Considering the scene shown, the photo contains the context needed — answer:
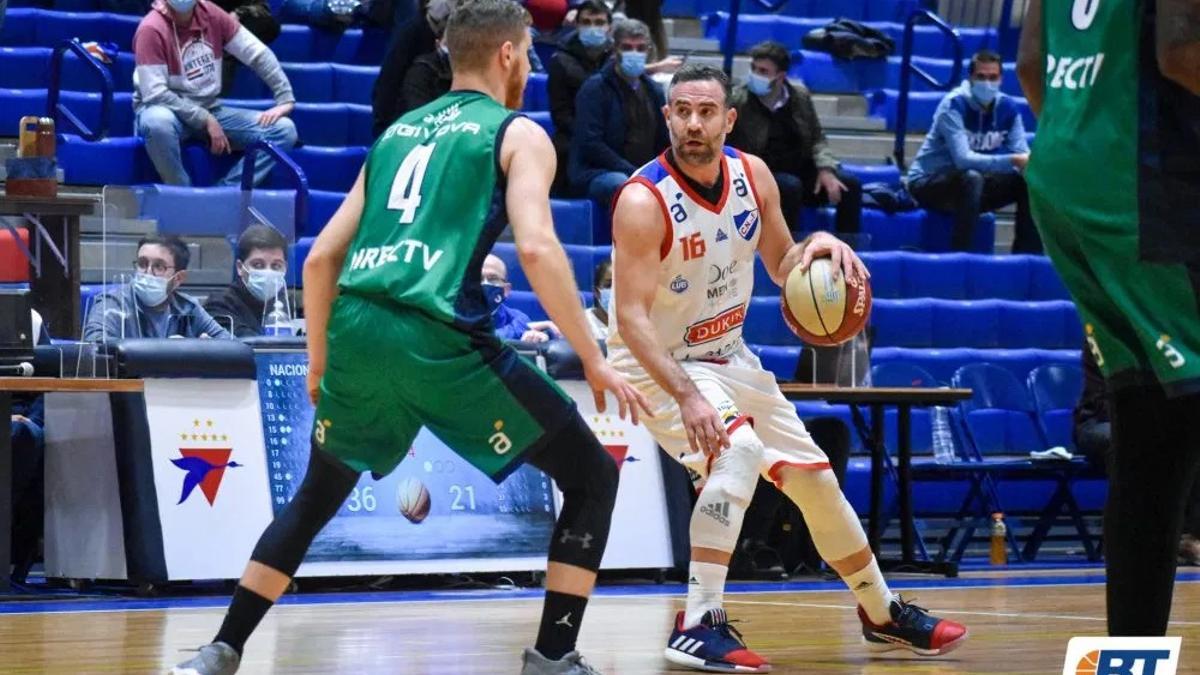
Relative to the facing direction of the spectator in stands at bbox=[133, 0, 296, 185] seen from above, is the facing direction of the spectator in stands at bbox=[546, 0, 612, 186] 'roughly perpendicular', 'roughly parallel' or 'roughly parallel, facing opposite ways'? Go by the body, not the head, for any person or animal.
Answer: roughly parallel

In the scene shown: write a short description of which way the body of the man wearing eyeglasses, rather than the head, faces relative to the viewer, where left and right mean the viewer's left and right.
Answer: facing the viewer

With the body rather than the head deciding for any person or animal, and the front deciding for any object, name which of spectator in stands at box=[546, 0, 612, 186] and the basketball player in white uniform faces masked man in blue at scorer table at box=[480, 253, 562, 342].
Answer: spectator in stands at box=[546, 0, 612, 186]

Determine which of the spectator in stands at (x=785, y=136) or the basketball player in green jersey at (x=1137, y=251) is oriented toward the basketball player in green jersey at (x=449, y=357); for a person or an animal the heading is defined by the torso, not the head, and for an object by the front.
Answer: the spectator in stands

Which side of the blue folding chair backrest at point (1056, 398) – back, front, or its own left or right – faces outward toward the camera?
front

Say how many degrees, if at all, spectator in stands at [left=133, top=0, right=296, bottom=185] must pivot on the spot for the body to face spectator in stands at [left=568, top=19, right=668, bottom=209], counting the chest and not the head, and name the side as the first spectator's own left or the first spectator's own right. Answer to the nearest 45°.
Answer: approximately 90° to the first spectator's own left

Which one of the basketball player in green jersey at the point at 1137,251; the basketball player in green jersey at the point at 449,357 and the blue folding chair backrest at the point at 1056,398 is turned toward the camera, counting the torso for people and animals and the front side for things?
the blue folding chair backrest

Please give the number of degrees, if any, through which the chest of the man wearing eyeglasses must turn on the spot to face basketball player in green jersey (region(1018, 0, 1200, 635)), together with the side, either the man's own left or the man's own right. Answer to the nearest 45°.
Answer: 0° — they already face them

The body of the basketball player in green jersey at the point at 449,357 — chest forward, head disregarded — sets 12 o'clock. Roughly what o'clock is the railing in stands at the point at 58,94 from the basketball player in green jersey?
The railing in stands is roughly at 10 o'clock from the basketball player in green jersey.

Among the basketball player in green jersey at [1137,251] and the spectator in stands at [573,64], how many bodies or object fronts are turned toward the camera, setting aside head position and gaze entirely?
1

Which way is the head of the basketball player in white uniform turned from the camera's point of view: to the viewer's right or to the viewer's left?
to the viewer's left

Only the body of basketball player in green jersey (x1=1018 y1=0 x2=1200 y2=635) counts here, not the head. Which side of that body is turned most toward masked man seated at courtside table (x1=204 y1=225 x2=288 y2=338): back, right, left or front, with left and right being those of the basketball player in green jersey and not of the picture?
left

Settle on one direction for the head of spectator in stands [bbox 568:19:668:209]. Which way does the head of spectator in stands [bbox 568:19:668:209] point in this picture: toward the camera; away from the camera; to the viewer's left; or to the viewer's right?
toward the camera

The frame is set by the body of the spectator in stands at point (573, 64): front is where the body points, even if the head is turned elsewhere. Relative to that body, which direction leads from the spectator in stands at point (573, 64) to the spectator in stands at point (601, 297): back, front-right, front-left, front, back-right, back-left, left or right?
front

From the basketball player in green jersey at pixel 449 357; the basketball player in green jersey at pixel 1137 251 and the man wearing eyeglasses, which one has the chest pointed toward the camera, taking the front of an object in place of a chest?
the man wearing eyeglasses

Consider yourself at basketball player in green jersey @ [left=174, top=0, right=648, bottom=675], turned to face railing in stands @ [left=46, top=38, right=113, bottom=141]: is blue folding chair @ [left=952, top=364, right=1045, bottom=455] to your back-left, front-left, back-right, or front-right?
front-right

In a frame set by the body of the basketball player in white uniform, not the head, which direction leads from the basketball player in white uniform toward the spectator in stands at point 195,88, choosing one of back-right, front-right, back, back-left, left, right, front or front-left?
back

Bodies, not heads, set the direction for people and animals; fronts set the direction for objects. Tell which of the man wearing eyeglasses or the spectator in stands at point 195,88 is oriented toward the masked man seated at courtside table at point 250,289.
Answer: the spectator in stands at point 195,88

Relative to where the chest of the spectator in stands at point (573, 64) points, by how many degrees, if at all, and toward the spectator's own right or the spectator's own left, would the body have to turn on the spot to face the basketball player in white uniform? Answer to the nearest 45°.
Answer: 0° — they already face them
